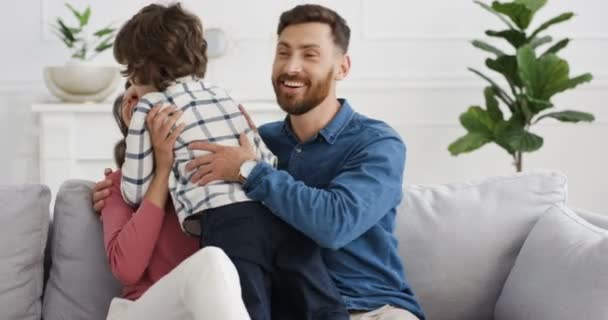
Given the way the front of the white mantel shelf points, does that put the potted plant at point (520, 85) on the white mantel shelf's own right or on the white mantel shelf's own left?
on the white mantel shelf's own left

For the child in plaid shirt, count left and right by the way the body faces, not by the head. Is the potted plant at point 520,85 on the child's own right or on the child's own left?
on the child's own right

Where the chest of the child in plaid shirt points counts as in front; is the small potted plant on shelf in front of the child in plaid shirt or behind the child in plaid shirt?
in front

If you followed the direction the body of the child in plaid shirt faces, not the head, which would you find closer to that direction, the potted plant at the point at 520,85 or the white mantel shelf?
the white mantel shelf

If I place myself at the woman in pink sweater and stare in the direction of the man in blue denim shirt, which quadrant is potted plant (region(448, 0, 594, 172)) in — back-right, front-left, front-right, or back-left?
front-left

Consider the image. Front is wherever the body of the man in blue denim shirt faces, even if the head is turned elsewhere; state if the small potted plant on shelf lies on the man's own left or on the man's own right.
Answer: on the man's own right

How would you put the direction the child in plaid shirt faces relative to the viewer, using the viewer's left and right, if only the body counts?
facing away from the viewer and to the left of the viewer

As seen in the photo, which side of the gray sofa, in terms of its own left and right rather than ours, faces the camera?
front

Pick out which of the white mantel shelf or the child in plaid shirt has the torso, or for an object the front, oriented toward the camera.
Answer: the white mantel shelf

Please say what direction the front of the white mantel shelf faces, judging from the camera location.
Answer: facing the viewer

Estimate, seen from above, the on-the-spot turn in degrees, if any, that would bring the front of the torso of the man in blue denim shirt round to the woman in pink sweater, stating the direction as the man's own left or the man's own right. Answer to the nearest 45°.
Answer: approximately 45° to the man's own right

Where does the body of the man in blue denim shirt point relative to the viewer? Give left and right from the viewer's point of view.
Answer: facing the viewer and to the left of the viewer

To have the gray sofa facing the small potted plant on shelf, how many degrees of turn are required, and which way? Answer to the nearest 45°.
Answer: approximately 135° to its right

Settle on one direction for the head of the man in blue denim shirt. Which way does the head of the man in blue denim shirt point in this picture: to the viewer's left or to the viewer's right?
to the viewer's left

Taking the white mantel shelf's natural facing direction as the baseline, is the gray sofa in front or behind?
in front

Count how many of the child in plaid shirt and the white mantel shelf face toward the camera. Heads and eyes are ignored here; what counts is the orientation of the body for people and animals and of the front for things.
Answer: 1

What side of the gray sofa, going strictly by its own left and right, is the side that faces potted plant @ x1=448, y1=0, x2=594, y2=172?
back
